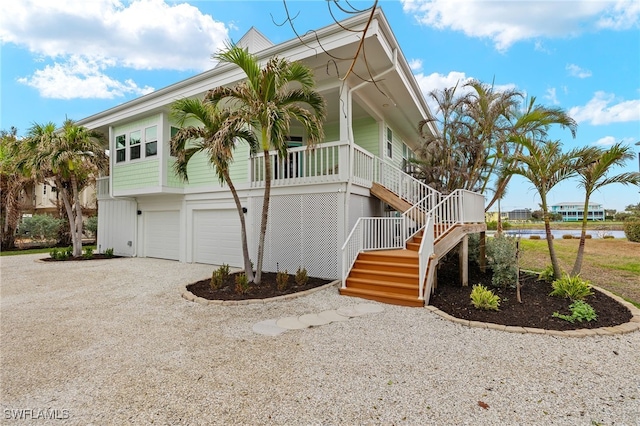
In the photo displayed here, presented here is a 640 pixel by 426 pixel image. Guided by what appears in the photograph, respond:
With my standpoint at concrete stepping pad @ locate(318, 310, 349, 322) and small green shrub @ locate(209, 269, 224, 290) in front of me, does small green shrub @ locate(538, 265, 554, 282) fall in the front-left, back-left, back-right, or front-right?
back-right
